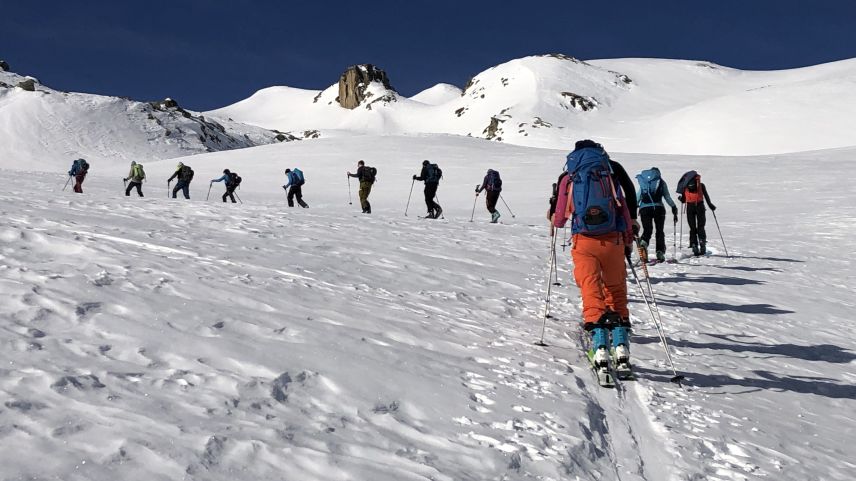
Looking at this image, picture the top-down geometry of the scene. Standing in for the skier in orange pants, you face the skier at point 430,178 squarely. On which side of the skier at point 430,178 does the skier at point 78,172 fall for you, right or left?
left

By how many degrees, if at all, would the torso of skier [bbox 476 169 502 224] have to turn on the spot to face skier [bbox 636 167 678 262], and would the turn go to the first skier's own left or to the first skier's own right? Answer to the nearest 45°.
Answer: approximately 180°

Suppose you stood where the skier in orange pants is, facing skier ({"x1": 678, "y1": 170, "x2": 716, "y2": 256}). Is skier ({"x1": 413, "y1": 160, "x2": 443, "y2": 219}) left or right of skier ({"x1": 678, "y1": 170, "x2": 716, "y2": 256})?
left

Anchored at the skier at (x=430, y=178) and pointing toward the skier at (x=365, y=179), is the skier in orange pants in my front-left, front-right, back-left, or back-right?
back-left

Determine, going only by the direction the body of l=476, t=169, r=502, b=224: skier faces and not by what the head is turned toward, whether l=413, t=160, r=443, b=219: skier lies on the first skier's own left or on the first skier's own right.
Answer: on the first skier's own left

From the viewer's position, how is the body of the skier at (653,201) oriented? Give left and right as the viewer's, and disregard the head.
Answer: facing away from the viewer

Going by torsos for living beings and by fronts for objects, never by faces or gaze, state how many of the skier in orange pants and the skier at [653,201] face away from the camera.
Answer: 2

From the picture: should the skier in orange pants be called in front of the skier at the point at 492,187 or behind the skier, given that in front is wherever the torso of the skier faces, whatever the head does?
behind

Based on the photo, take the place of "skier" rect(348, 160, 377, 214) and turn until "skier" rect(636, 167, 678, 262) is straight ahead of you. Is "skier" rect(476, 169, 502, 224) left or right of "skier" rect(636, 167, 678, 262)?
left

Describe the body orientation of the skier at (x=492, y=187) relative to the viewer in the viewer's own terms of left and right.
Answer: facing away from the viewer and to the left of the viewer

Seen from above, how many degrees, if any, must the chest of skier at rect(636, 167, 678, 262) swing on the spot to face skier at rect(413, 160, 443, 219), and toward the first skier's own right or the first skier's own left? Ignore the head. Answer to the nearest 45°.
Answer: approximately 45° to the first skier's own left

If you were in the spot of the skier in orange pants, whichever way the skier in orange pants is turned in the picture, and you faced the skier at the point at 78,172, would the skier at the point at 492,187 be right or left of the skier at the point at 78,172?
right

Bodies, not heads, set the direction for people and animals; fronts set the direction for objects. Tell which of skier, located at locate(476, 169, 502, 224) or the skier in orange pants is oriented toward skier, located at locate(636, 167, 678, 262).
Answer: the skier in orange pants

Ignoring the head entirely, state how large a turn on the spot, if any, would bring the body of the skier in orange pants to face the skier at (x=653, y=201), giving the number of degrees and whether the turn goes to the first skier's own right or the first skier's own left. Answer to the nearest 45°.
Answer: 0° — they already face them

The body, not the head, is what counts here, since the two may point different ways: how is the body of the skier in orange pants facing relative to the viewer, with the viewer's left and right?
facing away from the viewer
